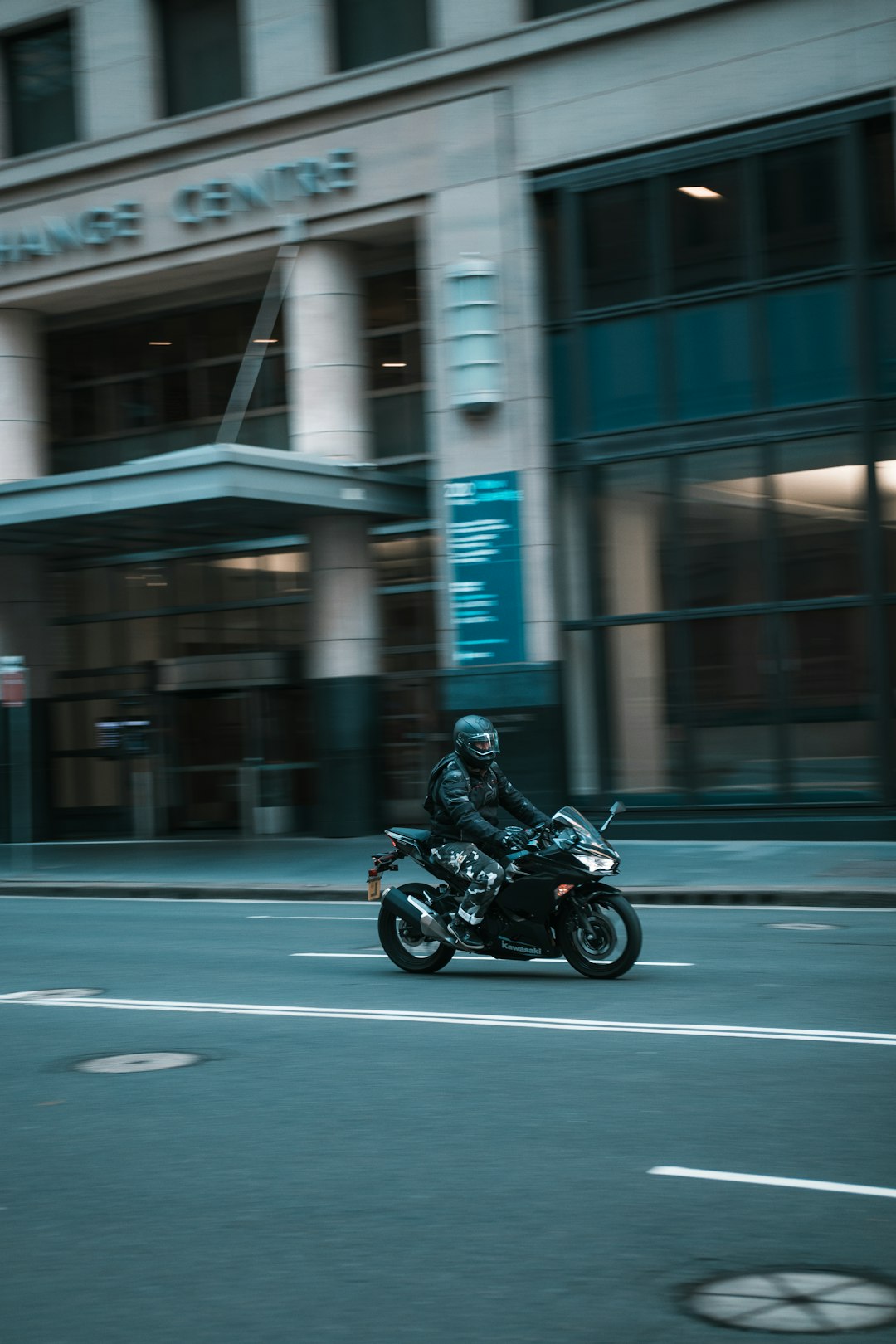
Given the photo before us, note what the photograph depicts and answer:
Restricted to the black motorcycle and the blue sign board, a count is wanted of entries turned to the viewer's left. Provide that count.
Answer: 0

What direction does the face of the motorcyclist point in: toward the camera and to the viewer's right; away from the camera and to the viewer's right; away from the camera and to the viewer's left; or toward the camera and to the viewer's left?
toward the camera and to the viewer's right

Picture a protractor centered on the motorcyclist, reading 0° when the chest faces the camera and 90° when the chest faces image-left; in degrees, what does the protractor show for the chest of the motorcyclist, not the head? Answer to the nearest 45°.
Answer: approximately 315°

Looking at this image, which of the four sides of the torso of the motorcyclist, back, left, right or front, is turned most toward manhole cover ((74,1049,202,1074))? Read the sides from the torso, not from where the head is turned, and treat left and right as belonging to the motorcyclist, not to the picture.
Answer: right

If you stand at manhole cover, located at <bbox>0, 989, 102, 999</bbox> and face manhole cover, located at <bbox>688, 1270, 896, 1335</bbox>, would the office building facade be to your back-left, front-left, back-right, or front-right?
back-left

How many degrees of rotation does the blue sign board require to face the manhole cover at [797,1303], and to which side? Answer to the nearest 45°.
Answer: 0° — it already faces it

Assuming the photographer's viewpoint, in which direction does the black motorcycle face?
facing the viewer and to the right of the viewer

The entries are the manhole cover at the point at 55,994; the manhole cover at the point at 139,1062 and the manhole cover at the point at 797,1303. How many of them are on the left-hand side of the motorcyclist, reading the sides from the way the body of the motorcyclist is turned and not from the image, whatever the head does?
0

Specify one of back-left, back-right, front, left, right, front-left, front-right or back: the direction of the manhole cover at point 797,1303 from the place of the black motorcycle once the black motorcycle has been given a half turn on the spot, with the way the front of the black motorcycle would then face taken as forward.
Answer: back-left

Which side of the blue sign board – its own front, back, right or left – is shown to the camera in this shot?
front

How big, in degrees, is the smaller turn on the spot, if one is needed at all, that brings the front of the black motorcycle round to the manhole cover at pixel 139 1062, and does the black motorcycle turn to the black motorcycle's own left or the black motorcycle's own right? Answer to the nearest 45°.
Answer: approximately 90° to the black motorcycle's own right

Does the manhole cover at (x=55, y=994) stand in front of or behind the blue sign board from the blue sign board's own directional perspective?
in front

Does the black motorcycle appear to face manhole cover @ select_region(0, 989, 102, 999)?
no

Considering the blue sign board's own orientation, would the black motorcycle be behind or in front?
in front

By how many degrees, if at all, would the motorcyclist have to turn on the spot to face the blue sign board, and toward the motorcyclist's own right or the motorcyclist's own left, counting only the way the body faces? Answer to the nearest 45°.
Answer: approximately 135° to the motorcyclist's own left
